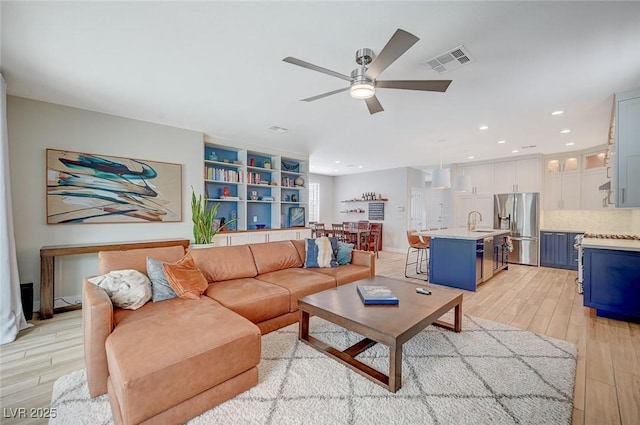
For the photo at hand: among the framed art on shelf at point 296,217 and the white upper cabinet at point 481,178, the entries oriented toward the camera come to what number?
2

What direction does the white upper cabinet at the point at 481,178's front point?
toward the camera

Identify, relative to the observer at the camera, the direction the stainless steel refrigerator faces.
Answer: facing the viewer

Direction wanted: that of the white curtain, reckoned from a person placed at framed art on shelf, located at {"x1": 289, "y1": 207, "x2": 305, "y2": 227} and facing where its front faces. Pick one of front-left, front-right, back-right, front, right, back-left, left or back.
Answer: front-right

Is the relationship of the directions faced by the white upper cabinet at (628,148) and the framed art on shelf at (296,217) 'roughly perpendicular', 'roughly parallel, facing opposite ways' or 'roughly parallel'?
roughly perpendicular

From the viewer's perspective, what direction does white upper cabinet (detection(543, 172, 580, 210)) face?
toward the camera

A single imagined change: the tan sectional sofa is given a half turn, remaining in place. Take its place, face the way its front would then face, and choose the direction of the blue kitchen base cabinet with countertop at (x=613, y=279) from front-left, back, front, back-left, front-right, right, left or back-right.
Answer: back-right

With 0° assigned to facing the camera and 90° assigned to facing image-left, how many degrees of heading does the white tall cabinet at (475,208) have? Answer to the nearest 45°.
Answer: approximately 0°

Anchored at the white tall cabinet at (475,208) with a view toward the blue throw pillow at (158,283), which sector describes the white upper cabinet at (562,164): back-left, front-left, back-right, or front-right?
back-left

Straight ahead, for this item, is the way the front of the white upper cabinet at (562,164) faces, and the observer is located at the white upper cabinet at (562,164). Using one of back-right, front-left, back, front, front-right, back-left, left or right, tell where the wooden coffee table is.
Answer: front
